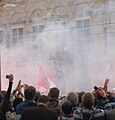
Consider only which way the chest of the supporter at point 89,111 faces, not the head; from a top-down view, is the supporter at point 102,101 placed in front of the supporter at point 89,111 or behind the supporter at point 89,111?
in front

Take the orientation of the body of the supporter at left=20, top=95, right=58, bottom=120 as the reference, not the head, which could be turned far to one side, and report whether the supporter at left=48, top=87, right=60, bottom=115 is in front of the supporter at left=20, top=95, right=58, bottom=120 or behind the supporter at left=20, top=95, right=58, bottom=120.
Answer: in front

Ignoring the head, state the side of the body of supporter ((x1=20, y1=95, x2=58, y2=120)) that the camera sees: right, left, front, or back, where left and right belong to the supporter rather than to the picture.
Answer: back

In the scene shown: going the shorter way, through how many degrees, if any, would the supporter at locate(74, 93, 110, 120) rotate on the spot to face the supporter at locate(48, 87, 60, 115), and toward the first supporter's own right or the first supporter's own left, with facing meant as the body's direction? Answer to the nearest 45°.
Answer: approximately 45° to the first supporter's own left

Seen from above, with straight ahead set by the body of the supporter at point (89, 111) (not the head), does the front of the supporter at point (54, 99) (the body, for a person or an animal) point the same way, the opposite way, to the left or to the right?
the same way

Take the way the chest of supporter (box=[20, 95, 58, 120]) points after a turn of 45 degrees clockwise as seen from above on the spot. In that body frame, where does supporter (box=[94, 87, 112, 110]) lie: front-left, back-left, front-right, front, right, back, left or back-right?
front

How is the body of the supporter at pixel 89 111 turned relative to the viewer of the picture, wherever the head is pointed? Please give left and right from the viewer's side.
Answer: facing away from the viewer

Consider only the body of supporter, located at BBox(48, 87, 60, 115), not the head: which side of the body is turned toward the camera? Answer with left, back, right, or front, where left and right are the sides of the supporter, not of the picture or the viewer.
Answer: back

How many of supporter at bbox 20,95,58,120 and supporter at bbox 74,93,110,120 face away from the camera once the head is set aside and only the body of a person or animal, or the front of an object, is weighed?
2

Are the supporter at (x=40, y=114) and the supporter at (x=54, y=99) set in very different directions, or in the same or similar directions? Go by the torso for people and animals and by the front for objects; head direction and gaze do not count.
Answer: same or similar directions

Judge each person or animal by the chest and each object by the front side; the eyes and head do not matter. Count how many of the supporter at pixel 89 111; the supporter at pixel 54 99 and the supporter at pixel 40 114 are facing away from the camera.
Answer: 3

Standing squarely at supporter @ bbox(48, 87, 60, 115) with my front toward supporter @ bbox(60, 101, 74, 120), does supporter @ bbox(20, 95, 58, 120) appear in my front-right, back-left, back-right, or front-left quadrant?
front-right
